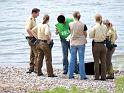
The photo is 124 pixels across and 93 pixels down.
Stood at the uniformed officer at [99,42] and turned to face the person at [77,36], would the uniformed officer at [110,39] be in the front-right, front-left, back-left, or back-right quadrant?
back-right

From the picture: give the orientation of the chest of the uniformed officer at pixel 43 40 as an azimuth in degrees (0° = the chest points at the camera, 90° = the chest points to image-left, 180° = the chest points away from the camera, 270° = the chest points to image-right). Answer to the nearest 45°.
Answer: approximately 225°

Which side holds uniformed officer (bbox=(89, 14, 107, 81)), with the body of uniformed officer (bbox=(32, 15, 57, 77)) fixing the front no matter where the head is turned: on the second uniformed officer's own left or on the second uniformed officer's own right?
on the second uniformed officer's own right

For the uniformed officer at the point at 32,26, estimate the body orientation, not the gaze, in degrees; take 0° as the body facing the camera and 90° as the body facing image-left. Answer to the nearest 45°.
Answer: approximately 270°
